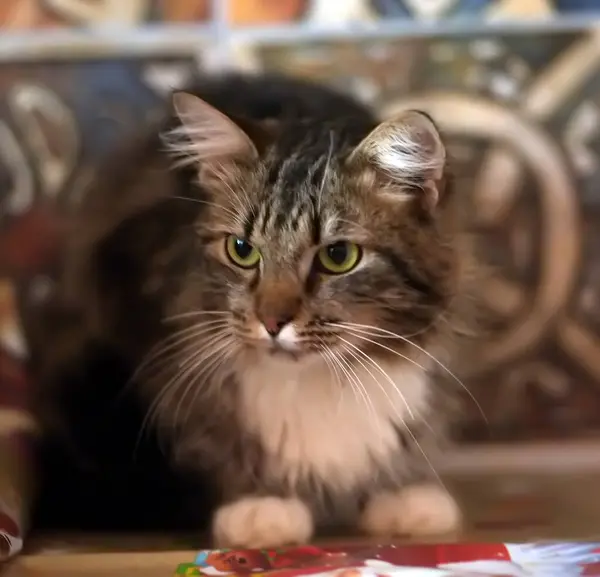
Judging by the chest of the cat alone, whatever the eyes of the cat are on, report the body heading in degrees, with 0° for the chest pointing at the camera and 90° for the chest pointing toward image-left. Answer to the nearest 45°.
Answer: approximately 315°
